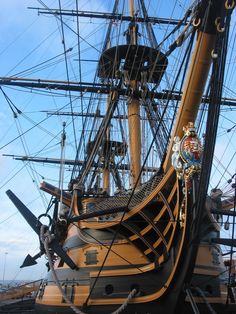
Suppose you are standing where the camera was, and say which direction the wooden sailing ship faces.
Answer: facing the viewer and to the right of the viewer
